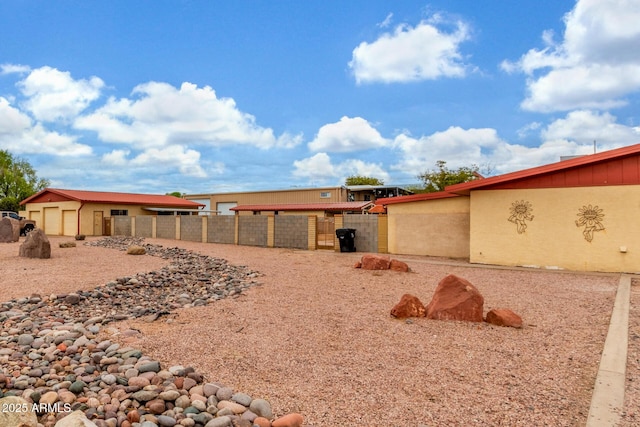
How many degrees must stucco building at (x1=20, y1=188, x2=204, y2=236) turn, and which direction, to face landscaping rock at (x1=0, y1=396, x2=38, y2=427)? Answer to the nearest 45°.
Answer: approximately 45° to its left

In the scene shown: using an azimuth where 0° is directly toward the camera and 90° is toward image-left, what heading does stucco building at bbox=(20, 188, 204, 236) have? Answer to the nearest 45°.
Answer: approximately 45°

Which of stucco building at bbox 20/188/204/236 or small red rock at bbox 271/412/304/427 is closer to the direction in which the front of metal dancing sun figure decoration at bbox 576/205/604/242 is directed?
the small red rock

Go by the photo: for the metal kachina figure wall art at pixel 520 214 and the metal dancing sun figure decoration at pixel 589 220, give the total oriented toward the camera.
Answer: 2

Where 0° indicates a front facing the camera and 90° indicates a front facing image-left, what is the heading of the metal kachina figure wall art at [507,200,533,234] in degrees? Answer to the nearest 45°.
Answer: approximately 0°

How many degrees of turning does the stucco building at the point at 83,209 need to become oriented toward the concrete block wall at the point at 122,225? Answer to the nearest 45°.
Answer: approximately 90° to its left

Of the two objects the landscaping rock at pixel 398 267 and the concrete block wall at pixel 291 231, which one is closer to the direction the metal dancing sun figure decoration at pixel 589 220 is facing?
the landscaping rock
